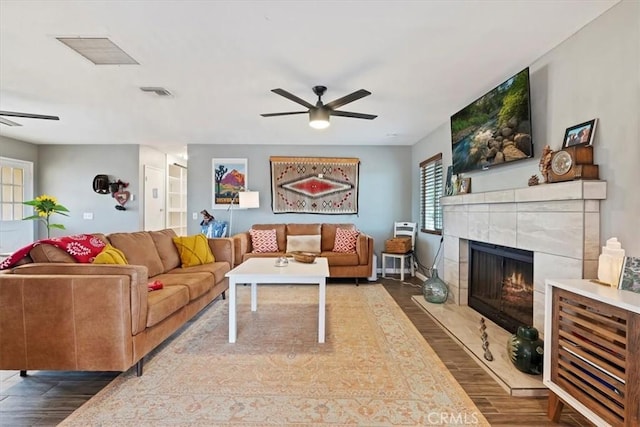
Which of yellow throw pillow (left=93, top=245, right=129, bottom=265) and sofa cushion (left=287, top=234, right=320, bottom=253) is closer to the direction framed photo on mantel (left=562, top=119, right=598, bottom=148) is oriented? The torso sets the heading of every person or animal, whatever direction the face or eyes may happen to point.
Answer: the yellow throw pillow

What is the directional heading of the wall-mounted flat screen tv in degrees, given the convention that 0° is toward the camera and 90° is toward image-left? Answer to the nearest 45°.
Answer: approximately 45°

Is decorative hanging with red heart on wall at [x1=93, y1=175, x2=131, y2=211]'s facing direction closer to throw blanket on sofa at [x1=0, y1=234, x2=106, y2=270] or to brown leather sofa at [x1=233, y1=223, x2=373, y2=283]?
the throw blanket on sofa

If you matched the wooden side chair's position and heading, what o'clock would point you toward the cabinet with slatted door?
The cabinet with slatted door is roughly at 10 o'clock from the wooden side chair.

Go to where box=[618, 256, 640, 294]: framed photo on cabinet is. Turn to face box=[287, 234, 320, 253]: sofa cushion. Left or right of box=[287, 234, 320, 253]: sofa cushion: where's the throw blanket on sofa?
left

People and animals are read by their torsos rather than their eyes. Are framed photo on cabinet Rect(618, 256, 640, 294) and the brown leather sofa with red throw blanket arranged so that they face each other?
yes

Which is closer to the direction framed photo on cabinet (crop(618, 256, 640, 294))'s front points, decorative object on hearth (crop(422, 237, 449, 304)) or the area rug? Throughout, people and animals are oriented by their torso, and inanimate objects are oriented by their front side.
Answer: the area rug
